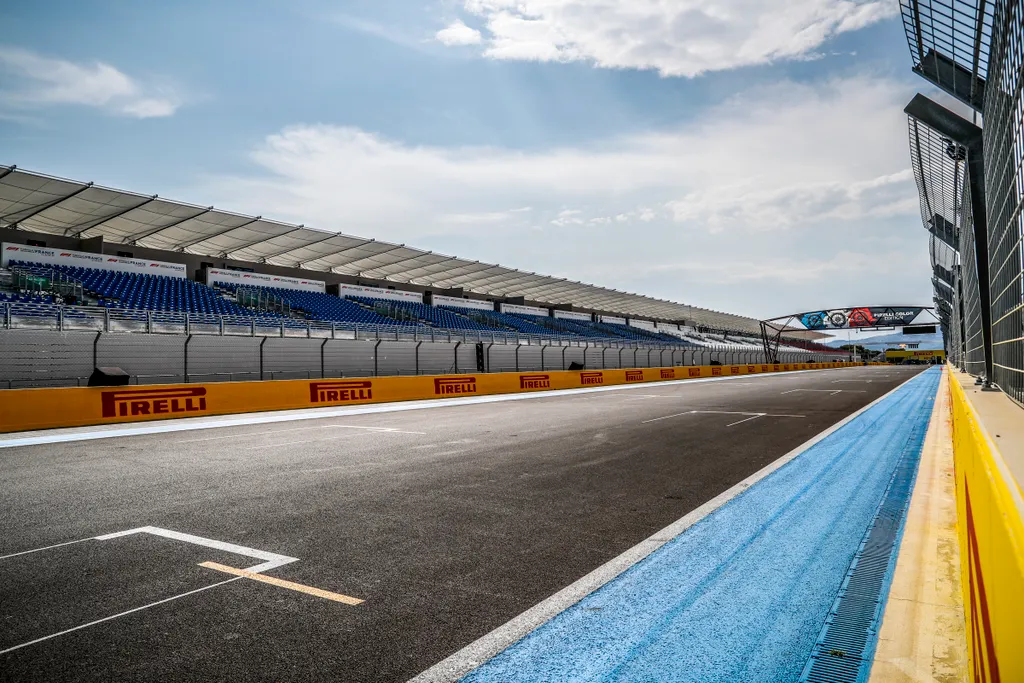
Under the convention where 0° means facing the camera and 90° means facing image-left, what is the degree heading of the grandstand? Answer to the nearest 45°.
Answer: approximately 315°

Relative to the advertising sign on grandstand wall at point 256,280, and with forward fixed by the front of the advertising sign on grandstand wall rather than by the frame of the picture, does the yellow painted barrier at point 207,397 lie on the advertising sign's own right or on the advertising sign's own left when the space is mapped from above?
on the advertising sign's own right

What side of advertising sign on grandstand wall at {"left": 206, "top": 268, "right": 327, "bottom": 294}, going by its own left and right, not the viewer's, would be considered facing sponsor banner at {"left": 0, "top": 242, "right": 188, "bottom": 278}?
right

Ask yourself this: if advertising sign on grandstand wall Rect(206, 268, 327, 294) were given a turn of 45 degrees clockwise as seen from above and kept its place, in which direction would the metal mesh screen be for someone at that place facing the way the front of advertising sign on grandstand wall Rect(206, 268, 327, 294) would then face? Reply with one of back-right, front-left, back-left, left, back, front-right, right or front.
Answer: front

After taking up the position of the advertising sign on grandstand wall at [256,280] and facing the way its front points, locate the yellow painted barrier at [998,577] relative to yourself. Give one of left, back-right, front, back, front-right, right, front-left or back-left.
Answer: front-right

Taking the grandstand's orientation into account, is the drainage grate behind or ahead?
ahead

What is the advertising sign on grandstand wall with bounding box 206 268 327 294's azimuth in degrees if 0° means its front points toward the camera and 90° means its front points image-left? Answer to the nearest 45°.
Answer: approximately 315°

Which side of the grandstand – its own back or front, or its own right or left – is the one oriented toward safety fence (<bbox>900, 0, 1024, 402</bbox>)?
front
